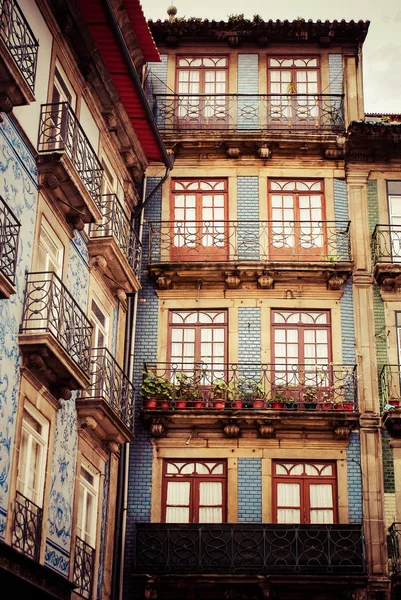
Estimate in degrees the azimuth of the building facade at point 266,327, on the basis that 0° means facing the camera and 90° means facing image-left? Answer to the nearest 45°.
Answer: approximately 0°
